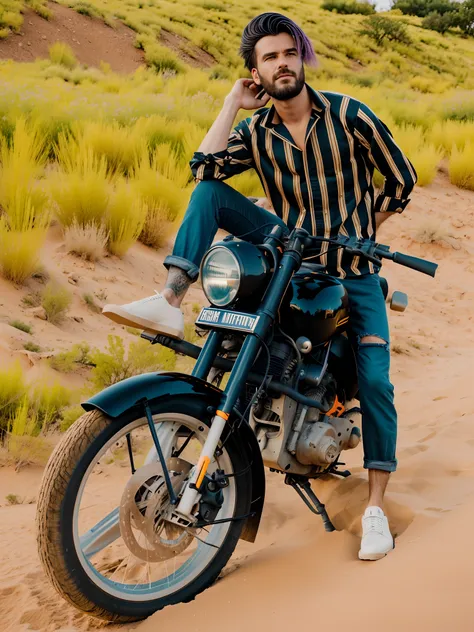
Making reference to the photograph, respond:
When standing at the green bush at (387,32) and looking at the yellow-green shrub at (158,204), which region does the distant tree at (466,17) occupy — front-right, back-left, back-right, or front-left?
back-left

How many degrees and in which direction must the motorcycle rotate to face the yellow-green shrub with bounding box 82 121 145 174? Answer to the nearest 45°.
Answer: approximately 135° to its right

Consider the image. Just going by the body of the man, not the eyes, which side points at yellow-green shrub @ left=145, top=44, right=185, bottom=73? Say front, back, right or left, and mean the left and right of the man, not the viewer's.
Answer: back

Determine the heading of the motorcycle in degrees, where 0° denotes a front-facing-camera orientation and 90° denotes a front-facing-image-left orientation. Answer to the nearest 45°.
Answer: approximately 45°

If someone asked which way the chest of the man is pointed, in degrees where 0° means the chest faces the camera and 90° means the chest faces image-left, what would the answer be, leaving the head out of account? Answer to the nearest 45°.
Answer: approximately 0°

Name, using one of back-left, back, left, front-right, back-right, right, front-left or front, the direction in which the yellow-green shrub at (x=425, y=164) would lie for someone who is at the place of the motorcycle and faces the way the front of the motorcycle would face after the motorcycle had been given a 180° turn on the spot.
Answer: front-left

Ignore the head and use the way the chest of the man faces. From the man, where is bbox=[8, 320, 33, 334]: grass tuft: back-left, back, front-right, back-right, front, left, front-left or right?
back-right

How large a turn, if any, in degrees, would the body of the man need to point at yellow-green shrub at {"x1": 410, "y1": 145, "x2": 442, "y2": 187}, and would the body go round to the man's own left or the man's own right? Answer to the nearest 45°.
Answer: approximately 180°

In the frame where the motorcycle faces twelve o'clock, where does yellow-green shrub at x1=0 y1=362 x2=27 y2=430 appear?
The yellow-green shrub is roughly at 3 o'clock from the motorcycle.

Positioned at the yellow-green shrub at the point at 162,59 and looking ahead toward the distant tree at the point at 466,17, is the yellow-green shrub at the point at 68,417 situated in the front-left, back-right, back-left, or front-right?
back-right

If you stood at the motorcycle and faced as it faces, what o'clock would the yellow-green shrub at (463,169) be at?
The yellow-green shrub is roughly at 5 o'clock from the motorcycle.

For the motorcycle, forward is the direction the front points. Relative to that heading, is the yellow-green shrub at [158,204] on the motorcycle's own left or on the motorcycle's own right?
on the motorcycle's own right

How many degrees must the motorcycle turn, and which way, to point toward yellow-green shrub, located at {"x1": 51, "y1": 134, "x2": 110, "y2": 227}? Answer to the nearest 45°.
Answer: approximately 135° to its right

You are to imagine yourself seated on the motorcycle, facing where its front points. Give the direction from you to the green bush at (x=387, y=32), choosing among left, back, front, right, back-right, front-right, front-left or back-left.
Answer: back-right
